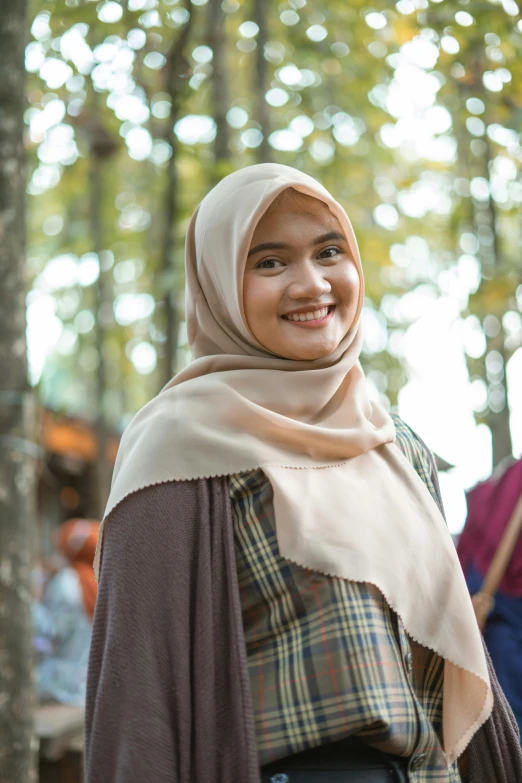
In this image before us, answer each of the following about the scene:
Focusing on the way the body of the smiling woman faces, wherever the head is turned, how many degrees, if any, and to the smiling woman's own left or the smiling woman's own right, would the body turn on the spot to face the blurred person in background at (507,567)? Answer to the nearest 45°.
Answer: approximately 90° to the smiling woman's own left

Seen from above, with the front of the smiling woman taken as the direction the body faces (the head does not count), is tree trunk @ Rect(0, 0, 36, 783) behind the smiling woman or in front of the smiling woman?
behind

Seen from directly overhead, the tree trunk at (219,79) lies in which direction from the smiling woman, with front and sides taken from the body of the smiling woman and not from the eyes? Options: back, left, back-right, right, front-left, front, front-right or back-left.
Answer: back-left

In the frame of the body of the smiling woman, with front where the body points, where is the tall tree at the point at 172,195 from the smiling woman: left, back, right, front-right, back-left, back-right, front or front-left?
back-left

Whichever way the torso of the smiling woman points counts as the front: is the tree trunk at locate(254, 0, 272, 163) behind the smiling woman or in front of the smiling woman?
behind

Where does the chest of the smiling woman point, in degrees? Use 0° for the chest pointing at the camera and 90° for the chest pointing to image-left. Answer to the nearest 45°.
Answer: approximately 315°

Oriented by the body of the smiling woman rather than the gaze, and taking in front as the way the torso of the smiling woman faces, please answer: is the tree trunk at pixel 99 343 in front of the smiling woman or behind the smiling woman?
behind

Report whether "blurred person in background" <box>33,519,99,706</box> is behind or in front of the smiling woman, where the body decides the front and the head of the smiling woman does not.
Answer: behind

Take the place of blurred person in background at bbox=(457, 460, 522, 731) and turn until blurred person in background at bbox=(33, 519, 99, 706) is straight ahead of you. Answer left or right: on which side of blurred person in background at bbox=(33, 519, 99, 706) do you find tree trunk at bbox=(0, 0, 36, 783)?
left
